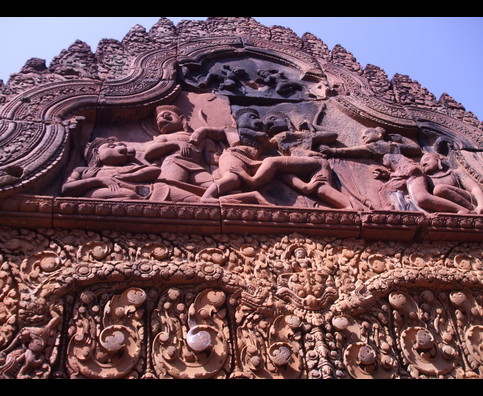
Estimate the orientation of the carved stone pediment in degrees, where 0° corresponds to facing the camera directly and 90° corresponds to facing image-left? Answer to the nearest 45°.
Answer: approximately 0°
